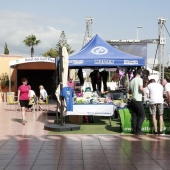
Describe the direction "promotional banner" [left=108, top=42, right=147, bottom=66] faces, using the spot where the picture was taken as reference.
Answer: facing the viewer

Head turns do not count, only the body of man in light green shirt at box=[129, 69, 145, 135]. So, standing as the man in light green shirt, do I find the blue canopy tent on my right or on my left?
on my left

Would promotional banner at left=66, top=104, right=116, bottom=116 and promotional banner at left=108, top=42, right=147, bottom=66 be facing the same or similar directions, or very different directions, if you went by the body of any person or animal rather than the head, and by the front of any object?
same or similar directions

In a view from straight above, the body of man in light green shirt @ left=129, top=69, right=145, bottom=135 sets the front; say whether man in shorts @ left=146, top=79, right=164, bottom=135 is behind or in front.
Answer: in front

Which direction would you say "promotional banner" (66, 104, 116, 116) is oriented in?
toward the camera

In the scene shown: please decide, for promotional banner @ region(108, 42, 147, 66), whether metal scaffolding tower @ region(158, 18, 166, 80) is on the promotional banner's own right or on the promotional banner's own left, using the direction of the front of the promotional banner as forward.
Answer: on the promotional banner's own left

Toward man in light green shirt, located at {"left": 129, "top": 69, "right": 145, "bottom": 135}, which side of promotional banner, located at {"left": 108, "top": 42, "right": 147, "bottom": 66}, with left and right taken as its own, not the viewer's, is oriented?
front

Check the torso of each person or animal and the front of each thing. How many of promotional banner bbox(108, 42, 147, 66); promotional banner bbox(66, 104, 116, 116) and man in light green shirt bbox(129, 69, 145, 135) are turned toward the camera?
2

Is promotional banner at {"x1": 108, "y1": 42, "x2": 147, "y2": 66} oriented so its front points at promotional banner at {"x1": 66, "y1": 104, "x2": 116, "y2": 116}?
yes

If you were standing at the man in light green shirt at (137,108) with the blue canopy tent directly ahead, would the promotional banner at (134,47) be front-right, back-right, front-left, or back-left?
front-right

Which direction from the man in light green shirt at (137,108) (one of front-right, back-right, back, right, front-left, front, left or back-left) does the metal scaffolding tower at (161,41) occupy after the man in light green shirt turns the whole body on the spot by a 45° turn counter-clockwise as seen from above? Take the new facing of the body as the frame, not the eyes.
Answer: front

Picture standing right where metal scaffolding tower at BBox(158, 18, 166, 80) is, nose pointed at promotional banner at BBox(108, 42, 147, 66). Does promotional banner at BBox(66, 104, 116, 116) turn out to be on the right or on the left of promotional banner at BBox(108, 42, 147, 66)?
left

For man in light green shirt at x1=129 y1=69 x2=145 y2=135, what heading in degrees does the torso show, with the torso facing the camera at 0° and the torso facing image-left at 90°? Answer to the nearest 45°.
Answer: approximately 225°

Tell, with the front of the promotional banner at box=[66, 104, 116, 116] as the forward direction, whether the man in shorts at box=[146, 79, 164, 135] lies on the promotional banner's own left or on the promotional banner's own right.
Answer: on the promotional banner's own left

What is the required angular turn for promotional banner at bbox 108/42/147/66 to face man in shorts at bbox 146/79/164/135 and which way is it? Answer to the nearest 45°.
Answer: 0° — it already faces them

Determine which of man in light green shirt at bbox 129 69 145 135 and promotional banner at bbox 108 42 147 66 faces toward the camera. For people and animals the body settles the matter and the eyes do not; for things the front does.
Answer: the promotional banner
